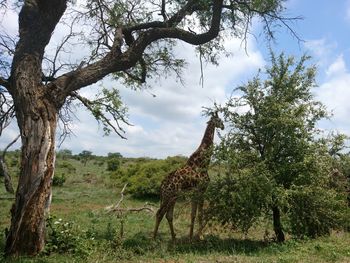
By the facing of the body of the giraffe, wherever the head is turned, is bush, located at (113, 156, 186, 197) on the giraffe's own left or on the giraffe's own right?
on the giraffe's own left

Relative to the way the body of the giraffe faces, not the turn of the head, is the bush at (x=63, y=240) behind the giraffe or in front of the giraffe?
behind

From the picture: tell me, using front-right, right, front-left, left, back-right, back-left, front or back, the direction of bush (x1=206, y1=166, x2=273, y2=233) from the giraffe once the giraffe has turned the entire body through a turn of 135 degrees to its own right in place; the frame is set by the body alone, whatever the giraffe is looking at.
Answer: left

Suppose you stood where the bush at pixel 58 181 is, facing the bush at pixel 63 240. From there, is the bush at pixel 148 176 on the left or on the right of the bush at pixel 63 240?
left

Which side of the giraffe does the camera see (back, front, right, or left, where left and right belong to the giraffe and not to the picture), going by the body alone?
right

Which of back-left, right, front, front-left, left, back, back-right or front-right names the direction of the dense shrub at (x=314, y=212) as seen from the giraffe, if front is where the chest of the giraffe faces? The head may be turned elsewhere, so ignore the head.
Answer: front

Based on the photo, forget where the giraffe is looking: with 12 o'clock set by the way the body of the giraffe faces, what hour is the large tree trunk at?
The large tree trunk is roughly at 5 o'clock from the giraffe.

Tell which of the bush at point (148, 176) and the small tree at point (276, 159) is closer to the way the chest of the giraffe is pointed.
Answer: the small tree

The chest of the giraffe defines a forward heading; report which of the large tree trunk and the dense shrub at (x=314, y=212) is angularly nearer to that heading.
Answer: the dense shrub

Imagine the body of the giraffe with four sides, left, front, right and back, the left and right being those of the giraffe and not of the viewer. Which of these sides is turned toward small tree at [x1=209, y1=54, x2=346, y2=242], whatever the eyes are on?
front
